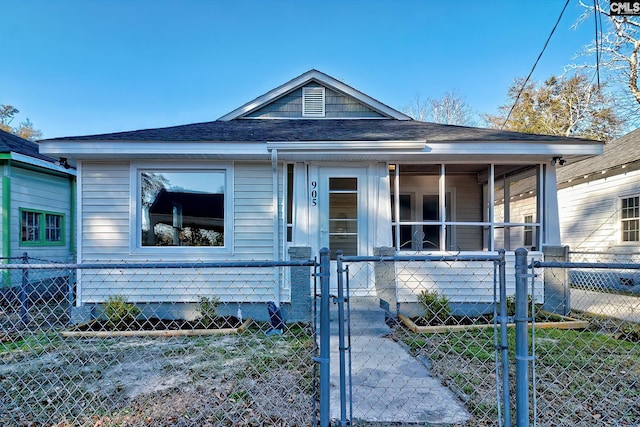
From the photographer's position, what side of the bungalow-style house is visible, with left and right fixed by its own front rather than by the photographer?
front

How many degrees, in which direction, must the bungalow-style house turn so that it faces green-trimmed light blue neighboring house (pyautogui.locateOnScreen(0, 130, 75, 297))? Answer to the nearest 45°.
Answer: approximately 135° to its right

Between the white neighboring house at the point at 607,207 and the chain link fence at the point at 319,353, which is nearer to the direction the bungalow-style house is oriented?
the chain link fence

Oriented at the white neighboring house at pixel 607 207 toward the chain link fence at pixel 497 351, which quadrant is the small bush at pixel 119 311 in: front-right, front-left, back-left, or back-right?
front-right

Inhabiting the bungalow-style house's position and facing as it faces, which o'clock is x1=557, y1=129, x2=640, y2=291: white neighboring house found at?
The white neighboring house is roughly at 8 o'clock from the bungalow-style house.
